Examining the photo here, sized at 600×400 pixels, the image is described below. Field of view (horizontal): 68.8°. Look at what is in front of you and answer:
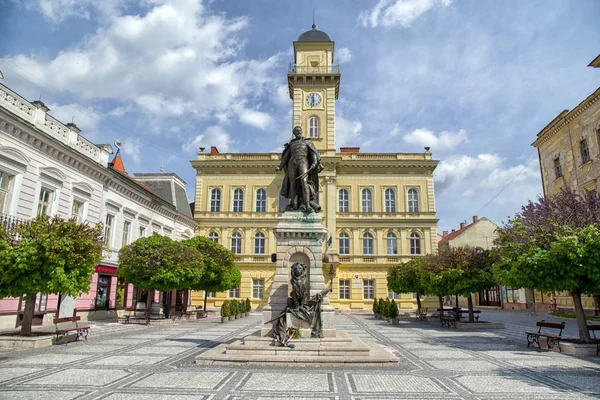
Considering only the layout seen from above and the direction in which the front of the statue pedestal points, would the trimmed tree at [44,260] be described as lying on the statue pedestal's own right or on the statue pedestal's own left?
on the statue pedestal's own right

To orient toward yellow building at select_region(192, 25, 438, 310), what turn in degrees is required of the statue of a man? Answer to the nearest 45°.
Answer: approximately 180°

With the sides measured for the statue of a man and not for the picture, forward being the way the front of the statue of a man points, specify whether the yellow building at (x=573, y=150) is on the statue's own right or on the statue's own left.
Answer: on the statue's own left

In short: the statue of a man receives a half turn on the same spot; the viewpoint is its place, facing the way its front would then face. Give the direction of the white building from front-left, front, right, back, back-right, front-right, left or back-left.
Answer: front-left

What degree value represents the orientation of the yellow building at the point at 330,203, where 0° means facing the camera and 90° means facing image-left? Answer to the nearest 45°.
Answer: approximately 0°

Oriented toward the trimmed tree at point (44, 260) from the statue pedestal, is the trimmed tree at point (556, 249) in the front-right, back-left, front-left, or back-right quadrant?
back-right

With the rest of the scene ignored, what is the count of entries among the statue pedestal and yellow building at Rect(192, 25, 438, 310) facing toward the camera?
2

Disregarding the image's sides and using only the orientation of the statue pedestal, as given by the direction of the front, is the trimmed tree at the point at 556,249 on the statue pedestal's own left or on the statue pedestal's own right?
on the statue pedestal's own left

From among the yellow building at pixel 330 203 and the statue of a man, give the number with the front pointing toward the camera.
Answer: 2

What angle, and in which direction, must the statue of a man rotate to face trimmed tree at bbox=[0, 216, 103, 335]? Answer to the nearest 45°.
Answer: approximately 90° to its right
